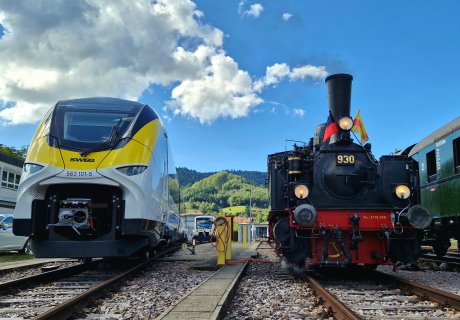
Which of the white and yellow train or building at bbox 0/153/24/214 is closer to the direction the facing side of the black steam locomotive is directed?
the white and yellow train

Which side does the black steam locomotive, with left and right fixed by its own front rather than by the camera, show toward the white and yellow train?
right

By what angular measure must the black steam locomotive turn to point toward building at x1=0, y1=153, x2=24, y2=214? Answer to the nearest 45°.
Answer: approximately 135° to its right

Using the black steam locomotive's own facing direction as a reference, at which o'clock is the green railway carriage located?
The green railway carriage is roughly at 7 o'clock from the black steam locomotive.

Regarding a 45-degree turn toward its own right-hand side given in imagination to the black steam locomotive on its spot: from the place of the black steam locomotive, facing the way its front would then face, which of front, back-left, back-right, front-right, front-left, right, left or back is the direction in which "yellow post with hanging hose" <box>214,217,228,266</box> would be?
right

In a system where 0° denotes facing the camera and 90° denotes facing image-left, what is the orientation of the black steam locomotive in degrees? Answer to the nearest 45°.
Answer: approximately 0°
